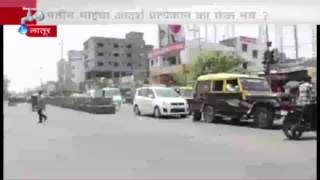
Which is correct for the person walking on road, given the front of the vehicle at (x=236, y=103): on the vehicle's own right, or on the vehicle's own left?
on the vehicle's own right

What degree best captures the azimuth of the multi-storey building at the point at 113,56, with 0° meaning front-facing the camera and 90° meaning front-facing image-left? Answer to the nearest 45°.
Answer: approximately 0°

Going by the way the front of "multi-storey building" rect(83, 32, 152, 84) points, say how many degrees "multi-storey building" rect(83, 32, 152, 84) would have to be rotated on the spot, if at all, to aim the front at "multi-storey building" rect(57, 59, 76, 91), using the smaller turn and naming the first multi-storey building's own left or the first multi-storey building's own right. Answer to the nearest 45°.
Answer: approximately 90° to the first multi-storey building's own right

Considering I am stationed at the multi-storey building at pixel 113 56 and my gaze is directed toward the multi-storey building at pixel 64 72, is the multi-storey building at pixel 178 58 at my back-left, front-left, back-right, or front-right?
back-right
